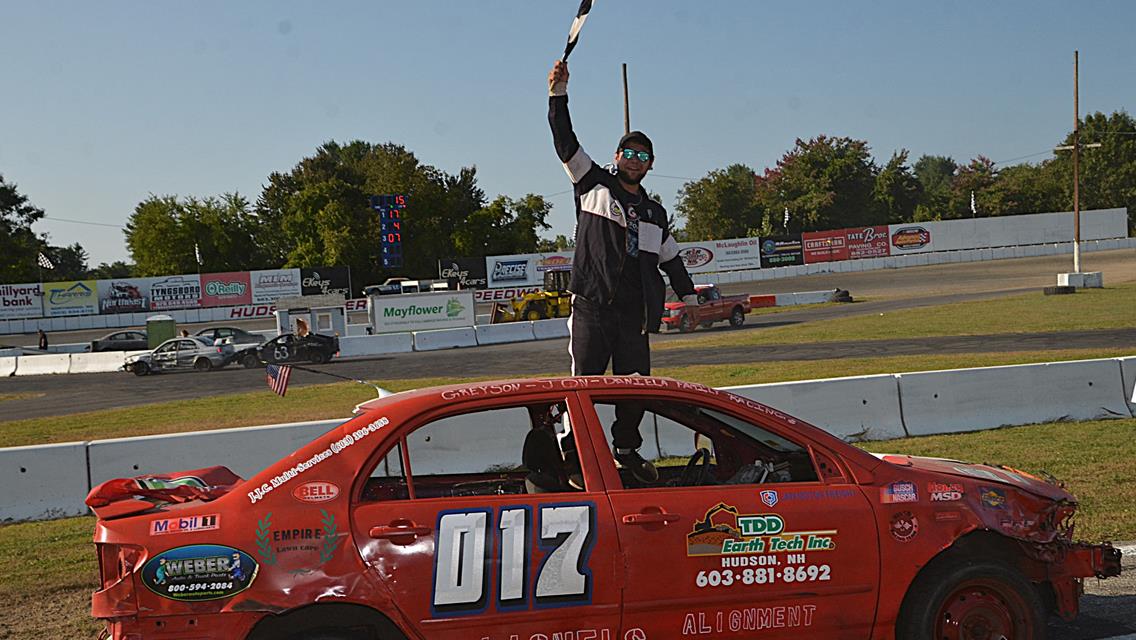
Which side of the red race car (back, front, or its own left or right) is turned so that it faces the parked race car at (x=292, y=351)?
left

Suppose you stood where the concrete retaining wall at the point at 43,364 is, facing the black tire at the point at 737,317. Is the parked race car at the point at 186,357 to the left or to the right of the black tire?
right

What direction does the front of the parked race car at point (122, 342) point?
to the viewer's left

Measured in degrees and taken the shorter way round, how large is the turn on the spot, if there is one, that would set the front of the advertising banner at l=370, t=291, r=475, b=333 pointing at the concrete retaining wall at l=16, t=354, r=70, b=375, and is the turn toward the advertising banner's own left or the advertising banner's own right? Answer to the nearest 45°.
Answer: approximately 90° to the advertising banner's own right

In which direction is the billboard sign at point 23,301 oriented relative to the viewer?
toward the camera

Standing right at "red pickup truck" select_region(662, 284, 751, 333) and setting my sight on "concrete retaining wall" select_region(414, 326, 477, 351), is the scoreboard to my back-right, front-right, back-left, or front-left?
front-right

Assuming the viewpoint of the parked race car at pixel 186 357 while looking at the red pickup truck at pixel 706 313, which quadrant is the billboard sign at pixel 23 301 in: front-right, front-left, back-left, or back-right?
back-left

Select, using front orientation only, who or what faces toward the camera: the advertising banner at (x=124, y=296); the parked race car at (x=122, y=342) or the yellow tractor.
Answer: the advertising banner

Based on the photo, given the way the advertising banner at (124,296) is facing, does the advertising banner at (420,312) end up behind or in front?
in front

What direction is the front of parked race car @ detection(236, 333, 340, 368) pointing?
to the viewer's left

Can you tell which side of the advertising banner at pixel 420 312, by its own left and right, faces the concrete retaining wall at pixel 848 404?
front

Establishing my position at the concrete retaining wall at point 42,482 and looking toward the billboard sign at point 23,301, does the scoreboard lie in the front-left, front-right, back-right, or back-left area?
front-right

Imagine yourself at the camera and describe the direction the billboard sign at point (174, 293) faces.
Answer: facing the viewer

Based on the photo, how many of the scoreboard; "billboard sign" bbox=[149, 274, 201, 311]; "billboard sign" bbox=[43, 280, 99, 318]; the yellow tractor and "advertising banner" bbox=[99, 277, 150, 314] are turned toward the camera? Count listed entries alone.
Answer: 4

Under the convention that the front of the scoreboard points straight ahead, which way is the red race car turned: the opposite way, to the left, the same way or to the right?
to the left

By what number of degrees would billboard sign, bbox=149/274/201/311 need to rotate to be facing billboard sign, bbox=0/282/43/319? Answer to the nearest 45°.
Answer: approximately 90° to its right

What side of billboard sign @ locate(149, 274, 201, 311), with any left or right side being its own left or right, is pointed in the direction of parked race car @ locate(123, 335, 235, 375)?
front

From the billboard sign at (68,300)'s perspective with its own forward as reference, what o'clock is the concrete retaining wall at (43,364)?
The concrete retaining wall is roughly at 12 o'clock from the billboard sign.
